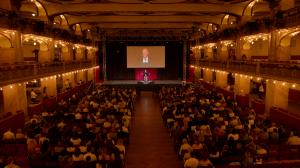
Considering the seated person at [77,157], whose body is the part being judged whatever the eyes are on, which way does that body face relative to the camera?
away from the camera

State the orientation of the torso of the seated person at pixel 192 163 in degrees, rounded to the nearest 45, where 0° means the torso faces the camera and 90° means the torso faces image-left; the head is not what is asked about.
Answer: approximately 180°

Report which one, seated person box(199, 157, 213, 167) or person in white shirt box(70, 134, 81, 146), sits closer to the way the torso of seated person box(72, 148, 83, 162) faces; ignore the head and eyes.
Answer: the person in white shirt

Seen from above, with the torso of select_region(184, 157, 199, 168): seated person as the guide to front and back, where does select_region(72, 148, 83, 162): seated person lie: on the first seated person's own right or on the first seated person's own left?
on the first seated person's own left

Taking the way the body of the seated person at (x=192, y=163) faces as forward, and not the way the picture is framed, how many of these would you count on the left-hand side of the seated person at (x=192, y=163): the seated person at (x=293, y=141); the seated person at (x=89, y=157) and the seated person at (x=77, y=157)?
2

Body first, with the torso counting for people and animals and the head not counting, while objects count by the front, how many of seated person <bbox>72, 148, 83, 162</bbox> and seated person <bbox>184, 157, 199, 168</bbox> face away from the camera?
2

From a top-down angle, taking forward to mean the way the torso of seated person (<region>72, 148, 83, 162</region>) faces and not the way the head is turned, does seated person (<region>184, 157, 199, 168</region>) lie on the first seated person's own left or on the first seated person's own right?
on the first seated person's own right

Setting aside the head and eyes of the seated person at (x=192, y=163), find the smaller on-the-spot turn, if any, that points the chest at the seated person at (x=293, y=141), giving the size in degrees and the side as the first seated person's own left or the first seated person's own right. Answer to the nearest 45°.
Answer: approximately 45° to the first seated person's own right

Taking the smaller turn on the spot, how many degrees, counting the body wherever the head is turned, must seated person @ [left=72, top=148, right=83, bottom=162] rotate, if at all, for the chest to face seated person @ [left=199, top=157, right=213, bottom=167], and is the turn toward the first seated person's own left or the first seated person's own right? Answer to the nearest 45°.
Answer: approximately 90° to the first seated person's own right

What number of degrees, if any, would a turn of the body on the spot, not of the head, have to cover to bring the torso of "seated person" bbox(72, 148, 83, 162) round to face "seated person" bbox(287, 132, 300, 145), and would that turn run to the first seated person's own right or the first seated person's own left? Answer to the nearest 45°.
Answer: approximately 90° to the first seated person's own right
